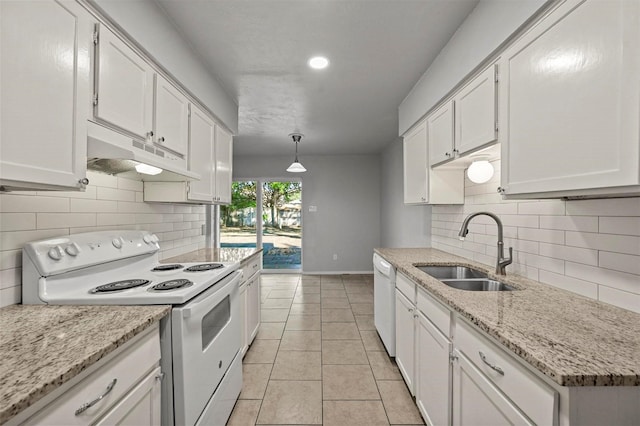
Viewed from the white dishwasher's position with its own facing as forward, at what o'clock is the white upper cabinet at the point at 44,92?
The white upper cabinet is roughly at 10 o'clock from the white dishwasher.

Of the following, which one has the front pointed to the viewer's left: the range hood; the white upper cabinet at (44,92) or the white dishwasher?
the white dishwasher

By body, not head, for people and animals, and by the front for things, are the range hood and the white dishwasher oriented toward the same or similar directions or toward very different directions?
very different directions

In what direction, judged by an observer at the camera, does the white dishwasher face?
facing to the left of the viewer

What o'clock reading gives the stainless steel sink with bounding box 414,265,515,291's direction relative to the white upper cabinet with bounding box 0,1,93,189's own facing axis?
The stainless steel sink is roughly at 11 o'clock from the white upper cabinet.

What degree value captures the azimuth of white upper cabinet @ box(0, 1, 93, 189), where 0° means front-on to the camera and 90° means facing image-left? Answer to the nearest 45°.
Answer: approximately 315°

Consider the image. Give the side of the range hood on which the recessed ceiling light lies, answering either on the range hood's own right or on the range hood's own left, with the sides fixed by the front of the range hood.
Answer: on the range hood's own left

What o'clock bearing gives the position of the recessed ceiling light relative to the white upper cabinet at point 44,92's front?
The recessed ceiling light is roughly at 10 o'clock from the white upper cabinet.

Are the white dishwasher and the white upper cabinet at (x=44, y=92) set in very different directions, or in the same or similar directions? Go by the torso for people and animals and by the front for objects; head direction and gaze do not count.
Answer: very different directions

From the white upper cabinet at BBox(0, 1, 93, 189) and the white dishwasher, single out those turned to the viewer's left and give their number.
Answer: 1
